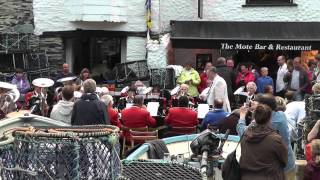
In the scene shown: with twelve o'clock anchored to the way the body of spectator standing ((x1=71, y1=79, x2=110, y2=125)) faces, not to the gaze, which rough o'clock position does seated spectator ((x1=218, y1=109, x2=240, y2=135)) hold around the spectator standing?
The seated spectator is roughly at 3 o'clock from the spectator standing.

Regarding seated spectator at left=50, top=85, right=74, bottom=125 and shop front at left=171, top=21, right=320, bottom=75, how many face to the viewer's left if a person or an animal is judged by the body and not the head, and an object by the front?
0

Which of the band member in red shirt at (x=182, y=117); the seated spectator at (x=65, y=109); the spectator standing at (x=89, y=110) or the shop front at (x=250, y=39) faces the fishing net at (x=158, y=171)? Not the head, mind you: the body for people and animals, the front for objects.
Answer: the shop front

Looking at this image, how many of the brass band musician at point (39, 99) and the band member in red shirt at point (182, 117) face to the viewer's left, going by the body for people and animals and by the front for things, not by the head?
0

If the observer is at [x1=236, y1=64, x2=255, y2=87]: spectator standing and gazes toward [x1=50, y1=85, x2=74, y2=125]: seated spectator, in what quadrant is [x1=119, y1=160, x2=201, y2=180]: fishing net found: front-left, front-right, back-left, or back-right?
front-left

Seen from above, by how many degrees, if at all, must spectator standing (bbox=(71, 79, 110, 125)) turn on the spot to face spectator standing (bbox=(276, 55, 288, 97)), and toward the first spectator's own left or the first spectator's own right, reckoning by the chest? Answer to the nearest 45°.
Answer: approximately 45° to the first spectator's own right

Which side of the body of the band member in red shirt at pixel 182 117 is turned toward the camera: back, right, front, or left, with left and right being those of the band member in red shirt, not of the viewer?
back

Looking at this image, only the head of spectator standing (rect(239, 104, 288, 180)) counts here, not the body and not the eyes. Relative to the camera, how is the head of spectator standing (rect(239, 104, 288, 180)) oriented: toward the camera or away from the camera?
away from the camera

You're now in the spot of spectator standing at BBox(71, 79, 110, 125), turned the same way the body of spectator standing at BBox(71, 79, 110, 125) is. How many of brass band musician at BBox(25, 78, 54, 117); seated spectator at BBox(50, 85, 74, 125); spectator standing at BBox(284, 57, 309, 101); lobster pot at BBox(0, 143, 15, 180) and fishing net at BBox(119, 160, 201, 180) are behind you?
2

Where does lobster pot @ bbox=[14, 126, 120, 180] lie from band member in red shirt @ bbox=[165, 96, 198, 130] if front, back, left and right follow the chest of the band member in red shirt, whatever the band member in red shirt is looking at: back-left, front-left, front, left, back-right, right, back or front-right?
back

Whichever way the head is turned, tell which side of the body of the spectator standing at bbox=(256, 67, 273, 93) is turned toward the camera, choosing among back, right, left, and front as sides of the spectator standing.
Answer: front

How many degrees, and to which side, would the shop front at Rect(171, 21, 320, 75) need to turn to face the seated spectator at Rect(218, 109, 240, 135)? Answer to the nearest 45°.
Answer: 0° — it already faces them
